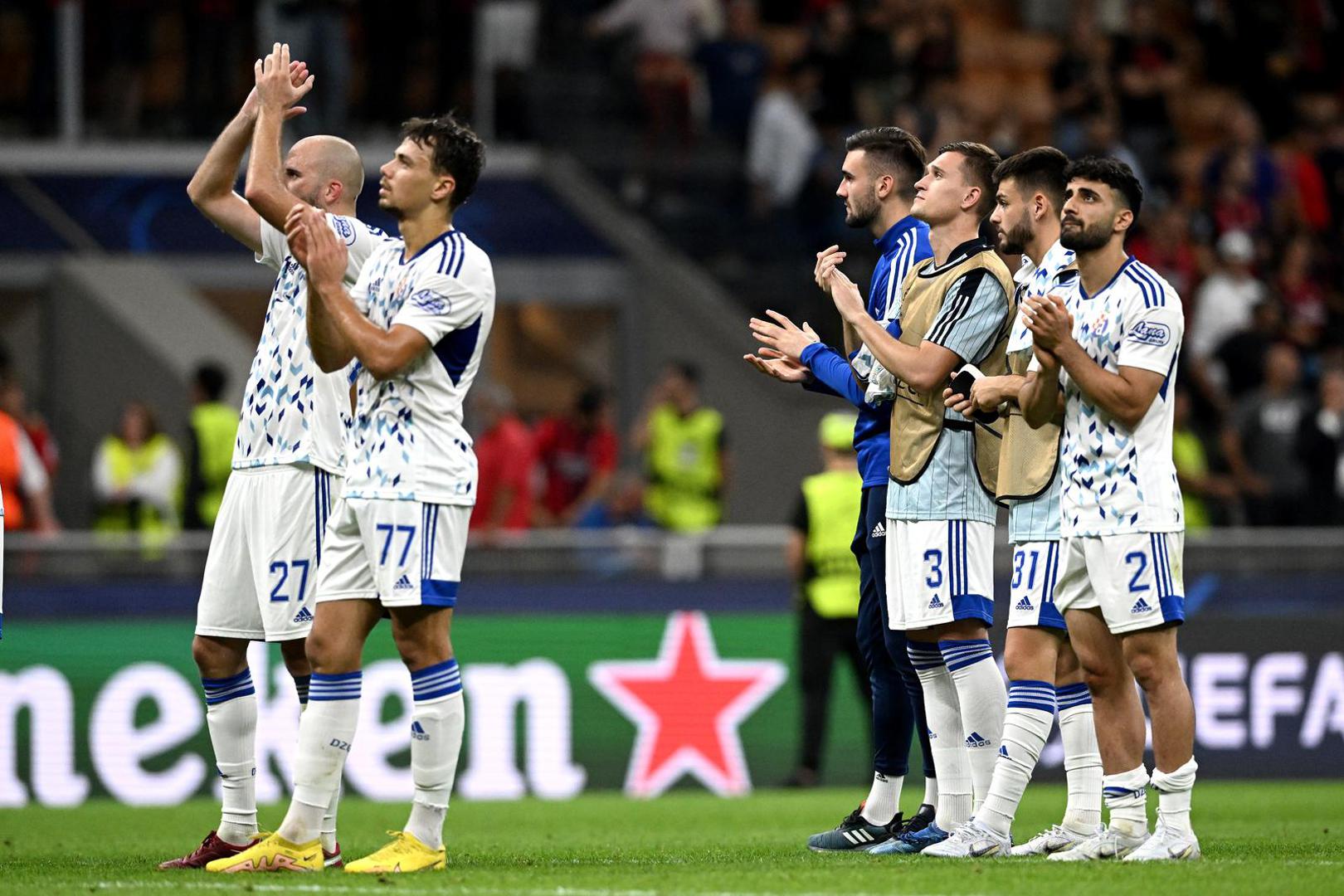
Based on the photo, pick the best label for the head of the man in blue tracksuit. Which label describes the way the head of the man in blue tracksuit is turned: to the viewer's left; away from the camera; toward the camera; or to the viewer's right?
to the viewer's left

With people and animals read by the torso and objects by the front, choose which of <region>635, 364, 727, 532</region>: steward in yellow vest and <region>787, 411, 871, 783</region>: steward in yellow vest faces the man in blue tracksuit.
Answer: <region>635, 364, 727, 532</region>: steward in yellow vest

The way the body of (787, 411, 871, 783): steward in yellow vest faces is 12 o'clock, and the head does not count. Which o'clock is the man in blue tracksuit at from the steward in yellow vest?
The man in blue tracksuit is roughly at 6 o'clock from the steward in yellow vest.

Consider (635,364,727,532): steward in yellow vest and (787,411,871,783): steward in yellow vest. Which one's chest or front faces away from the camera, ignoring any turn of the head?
(787,411,871,783): steward in yellow vest

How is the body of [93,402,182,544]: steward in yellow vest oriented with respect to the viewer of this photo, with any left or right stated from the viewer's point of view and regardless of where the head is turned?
facing the viewer

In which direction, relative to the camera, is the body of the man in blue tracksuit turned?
to the viewer's left

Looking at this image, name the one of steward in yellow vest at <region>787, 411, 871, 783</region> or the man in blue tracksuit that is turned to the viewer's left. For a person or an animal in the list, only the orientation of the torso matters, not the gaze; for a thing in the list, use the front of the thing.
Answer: the man in blue tracksuit

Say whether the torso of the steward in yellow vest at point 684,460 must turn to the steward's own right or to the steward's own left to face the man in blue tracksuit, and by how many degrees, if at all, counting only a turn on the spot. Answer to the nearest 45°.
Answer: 0° — they already face them

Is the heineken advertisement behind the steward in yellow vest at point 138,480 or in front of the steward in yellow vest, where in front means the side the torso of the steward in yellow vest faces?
in front

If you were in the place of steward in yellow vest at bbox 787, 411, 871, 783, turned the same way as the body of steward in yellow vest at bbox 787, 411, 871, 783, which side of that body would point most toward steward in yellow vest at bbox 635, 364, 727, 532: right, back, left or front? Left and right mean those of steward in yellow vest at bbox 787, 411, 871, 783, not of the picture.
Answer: front

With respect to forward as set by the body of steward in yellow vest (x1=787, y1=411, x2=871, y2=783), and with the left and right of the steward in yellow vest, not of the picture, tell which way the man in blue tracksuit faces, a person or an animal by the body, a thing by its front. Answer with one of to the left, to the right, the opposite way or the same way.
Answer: to the left
